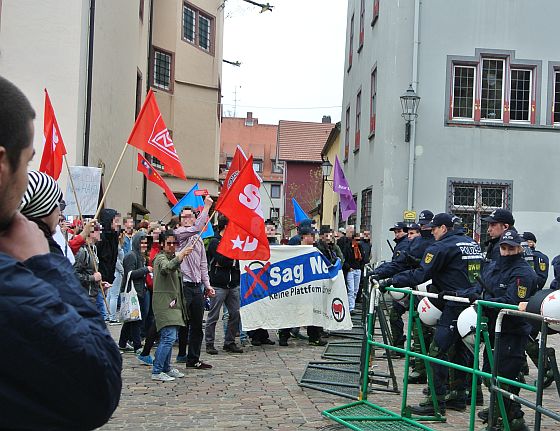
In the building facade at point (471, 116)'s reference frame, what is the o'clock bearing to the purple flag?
The purple flag is roughly at 2 o'clock from the building facade.

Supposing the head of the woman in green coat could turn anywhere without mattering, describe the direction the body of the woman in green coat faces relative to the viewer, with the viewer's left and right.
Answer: facing to the right of the viewer

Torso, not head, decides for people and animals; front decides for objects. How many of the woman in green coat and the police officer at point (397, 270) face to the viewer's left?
1

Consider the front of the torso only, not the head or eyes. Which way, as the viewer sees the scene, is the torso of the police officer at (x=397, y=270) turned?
to the viewer's left

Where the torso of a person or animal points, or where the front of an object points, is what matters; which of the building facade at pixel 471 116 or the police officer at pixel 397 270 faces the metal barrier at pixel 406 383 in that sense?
the building facade

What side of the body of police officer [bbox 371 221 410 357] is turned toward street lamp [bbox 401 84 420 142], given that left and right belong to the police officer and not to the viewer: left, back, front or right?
right

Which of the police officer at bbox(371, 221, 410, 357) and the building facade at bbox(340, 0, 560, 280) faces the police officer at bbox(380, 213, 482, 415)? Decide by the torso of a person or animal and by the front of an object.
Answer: the building facade

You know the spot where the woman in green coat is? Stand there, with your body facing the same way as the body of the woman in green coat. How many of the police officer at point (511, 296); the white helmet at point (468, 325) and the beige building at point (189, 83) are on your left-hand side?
1

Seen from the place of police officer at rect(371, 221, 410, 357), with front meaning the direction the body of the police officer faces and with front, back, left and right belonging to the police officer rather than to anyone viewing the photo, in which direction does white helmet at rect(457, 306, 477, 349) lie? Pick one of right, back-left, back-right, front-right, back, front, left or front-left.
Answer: left

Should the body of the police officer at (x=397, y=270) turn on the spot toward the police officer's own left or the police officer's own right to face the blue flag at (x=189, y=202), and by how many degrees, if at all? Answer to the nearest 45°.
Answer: approximately 45° to the police officer's own right

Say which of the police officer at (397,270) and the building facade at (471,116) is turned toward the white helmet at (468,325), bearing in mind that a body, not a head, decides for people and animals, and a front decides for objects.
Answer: the building facade

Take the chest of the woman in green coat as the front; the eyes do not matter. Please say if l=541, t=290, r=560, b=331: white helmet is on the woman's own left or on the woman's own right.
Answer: on the woman's own left
